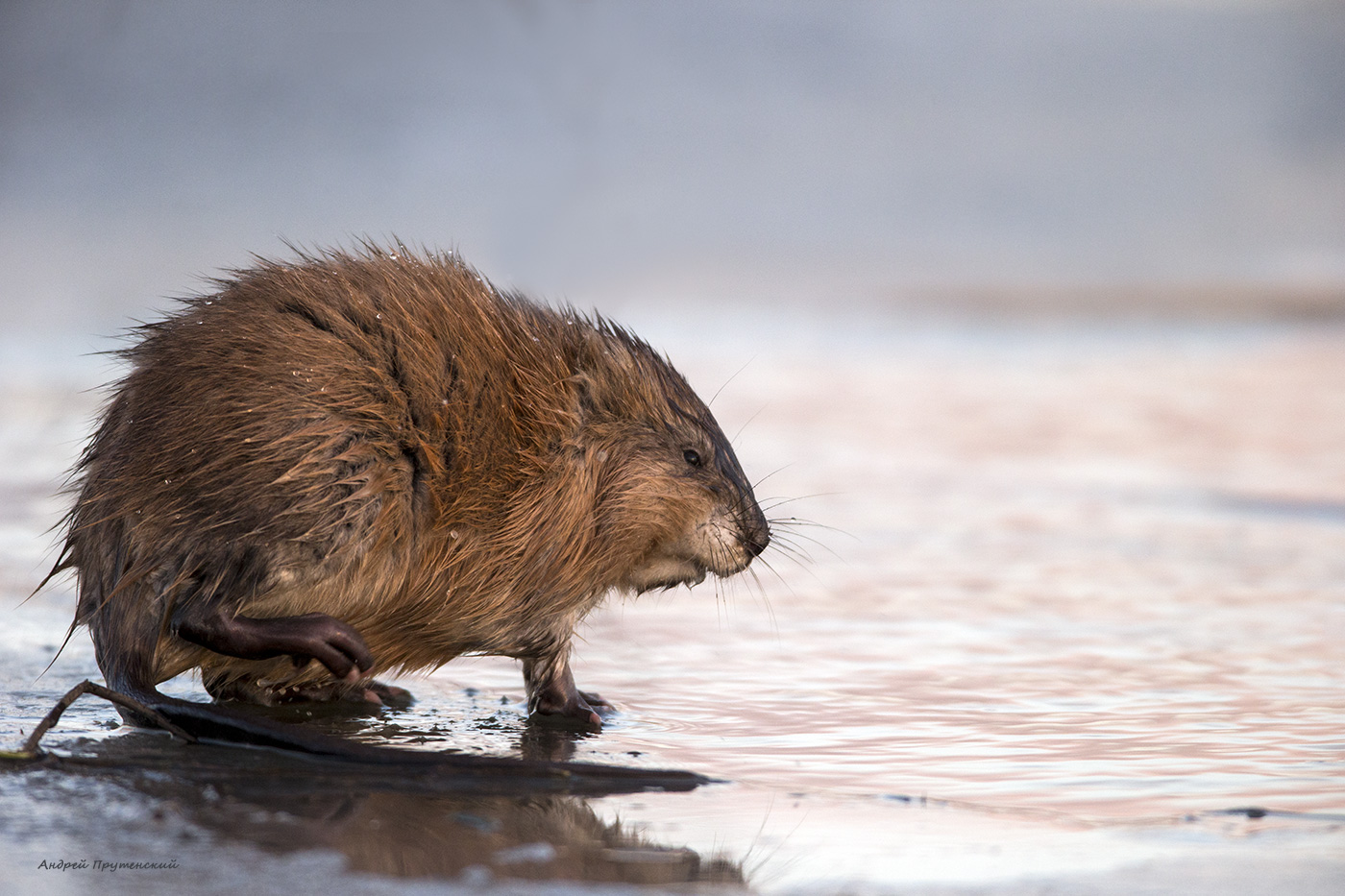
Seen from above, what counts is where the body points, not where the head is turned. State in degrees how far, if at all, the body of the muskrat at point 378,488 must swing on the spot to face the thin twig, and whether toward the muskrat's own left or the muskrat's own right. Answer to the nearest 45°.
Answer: approximately 135° to the muskrat's own right

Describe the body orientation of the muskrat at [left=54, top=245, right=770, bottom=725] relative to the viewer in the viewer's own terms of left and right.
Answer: facing to the right of the viewer
